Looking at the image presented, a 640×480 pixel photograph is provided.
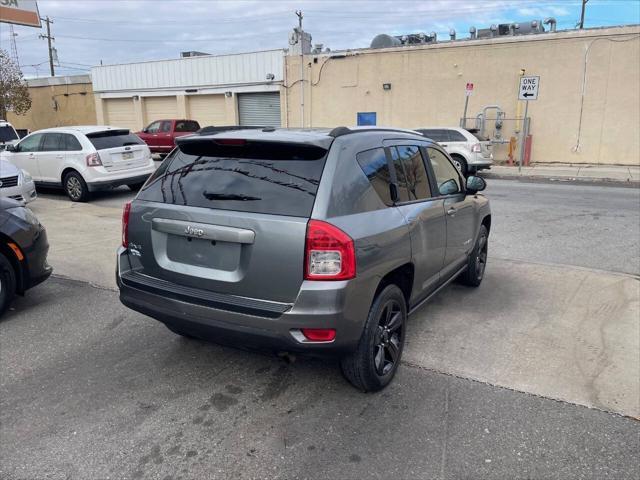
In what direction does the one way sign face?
toward the camera

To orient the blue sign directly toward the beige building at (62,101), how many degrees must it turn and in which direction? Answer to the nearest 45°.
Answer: approximately 135° to its right

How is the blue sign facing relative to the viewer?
toward the camera

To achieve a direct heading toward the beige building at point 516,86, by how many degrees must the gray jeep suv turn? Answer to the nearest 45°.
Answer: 0° — it already faces it

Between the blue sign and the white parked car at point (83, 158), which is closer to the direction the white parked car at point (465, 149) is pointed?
the blue sign

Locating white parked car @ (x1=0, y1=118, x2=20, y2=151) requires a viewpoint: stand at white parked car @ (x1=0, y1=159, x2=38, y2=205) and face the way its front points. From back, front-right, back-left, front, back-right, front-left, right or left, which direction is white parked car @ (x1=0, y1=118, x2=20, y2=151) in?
back-left

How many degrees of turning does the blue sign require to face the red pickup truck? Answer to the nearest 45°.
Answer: approximately 90° to its right

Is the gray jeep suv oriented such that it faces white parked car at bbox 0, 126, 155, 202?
no

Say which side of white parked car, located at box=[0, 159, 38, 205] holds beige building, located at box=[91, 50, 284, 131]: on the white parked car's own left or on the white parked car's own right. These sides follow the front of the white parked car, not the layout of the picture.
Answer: on the white parked car's own left

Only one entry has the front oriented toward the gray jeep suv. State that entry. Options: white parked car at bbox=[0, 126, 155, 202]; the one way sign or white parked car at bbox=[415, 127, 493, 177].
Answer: the one way sign

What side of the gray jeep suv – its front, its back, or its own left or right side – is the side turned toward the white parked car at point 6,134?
left

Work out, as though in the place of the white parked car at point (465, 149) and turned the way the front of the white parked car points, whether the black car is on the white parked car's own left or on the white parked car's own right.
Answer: on the white parked car's own left

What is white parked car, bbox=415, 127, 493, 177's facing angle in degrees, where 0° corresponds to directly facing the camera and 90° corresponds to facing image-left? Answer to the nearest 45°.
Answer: approximately 135°

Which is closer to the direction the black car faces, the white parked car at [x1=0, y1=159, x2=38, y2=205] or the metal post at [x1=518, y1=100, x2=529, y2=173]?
the metal post

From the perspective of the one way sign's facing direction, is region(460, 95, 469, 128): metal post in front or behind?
behind

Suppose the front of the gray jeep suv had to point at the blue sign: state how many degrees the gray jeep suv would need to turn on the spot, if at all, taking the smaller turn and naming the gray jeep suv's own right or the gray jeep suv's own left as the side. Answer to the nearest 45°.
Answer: approximately 45° to the gray jeep suv's own left

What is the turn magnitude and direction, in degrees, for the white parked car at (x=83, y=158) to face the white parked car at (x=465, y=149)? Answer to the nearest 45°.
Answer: approximately 135° to its right

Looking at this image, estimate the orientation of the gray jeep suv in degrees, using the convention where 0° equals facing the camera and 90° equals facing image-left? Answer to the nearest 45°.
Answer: approximately 225°

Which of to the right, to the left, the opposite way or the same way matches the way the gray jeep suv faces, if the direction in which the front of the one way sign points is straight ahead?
the opposite way

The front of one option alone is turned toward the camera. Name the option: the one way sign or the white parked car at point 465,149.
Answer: the one way sign

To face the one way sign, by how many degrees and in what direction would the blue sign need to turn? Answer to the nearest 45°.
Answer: approximately 45° to its left
